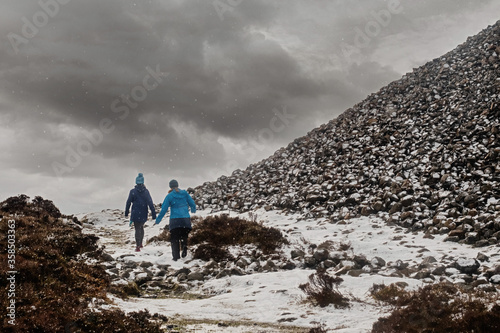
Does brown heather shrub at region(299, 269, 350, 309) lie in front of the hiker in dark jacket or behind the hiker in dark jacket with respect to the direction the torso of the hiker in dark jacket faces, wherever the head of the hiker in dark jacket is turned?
behind

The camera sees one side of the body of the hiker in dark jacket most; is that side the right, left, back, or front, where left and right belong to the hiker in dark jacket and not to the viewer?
back

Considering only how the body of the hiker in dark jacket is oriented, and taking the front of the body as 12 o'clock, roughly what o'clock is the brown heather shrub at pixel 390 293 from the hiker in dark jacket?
The brown heather shrub is roughly at 5 o'clock from the hiker in dark jacket.

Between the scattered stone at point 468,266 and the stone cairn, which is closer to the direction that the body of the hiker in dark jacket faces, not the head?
the stone cairn

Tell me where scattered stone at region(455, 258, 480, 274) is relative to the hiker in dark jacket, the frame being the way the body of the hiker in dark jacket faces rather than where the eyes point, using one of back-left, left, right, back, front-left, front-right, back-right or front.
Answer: back-right

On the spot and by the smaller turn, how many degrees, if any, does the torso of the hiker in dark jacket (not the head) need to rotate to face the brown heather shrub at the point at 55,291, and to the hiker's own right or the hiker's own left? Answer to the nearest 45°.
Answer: approximately 180°
